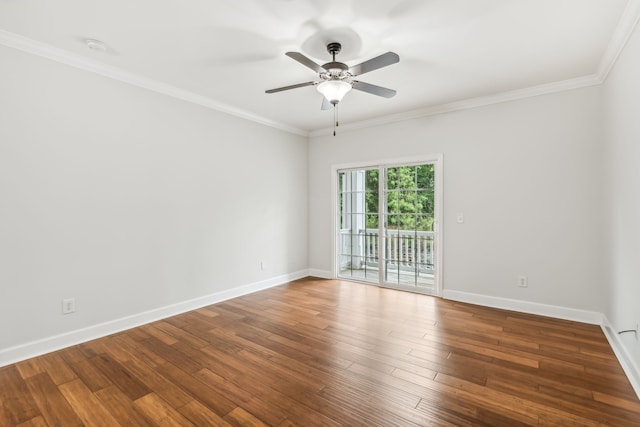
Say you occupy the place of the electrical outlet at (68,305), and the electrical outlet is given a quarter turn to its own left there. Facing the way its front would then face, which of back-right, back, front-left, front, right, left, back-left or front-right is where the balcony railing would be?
front

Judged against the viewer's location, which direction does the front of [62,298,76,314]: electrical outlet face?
facing the viewer

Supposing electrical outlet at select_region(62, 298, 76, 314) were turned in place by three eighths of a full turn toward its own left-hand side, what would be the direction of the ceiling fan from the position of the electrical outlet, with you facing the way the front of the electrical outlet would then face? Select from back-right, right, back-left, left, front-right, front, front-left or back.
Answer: right

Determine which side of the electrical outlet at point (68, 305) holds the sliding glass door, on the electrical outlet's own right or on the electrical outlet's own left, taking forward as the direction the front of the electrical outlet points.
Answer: on the electrical outlet's own left
